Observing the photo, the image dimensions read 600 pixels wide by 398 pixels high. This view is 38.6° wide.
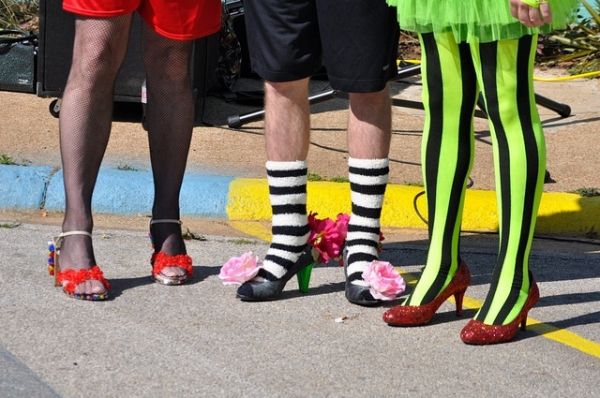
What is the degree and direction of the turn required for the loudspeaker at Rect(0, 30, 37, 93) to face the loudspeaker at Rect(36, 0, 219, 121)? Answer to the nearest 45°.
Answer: approximately 45° to its left

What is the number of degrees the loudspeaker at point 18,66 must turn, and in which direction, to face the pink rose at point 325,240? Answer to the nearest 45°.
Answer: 0° — it already faces it

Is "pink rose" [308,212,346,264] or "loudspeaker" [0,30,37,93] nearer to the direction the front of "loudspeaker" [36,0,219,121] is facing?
the pink rose

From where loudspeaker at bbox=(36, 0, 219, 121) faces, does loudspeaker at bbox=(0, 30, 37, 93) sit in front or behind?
behind

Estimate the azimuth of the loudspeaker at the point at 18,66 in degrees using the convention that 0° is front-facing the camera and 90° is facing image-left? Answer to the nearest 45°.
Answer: approximately 0°

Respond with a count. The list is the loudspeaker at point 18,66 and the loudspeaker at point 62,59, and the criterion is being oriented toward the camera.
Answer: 2
